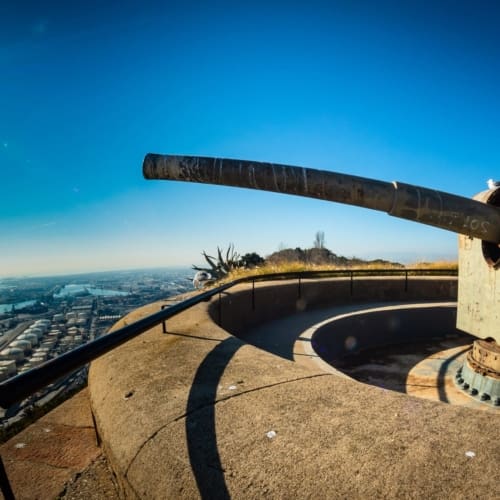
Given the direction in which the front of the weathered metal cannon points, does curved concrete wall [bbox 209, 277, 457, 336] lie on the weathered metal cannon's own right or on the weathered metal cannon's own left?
on the weathered metal cannon's own right

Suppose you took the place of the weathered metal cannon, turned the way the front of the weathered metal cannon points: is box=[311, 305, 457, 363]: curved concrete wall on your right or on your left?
on your right

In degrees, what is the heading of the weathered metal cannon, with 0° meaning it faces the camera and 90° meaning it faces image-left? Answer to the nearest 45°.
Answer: approximately 90°
